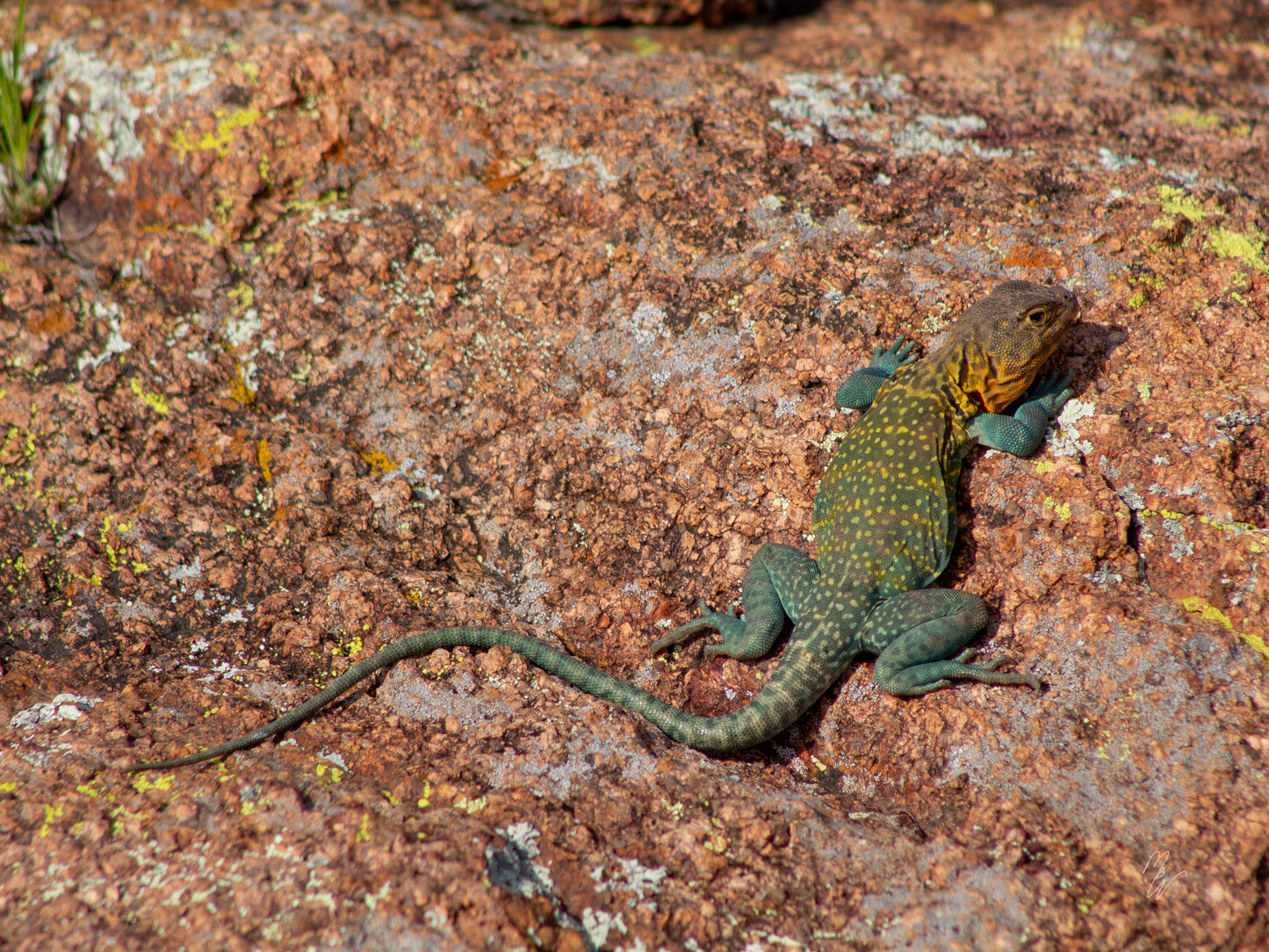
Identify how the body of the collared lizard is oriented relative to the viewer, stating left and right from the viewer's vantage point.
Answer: facing away from the viewer and to the right of the viewer
